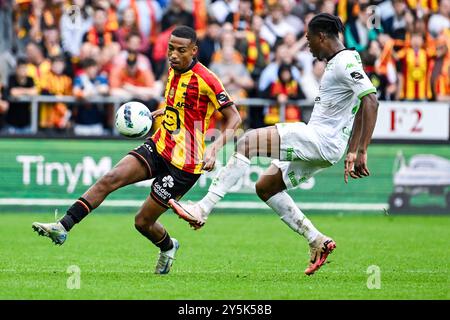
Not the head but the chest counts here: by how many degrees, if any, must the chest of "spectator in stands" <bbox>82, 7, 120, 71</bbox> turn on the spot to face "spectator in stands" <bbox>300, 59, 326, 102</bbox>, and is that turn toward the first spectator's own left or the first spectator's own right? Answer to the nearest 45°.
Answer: approximately 90° to the first spectator's own left

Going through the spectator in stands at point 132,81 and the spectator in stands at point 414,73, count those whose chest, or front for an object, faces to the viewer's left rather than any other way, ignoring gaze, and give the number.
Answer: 0

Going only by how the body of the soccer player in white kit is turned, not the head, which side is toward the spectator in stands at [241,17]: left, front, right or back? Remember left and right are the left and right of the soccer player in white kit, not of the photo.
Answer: right

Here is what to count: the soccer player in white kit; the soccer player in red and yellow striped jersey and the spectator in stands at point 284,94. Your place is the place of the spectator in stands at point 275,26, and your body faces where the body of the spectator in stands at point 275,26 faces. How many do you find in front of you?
3

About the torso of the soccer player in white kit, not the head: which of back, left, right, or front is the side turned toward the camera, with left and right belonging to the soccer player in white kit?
left

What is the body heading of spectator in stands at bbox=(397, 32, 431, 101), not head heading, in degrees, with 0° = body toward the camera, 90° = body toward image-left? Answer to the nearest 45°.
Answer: approximately 0°

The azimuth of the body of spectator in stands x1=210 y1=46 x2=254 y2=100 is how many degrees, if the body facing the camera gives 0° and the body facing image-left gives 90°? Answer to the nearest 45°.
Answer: approximately 0°
